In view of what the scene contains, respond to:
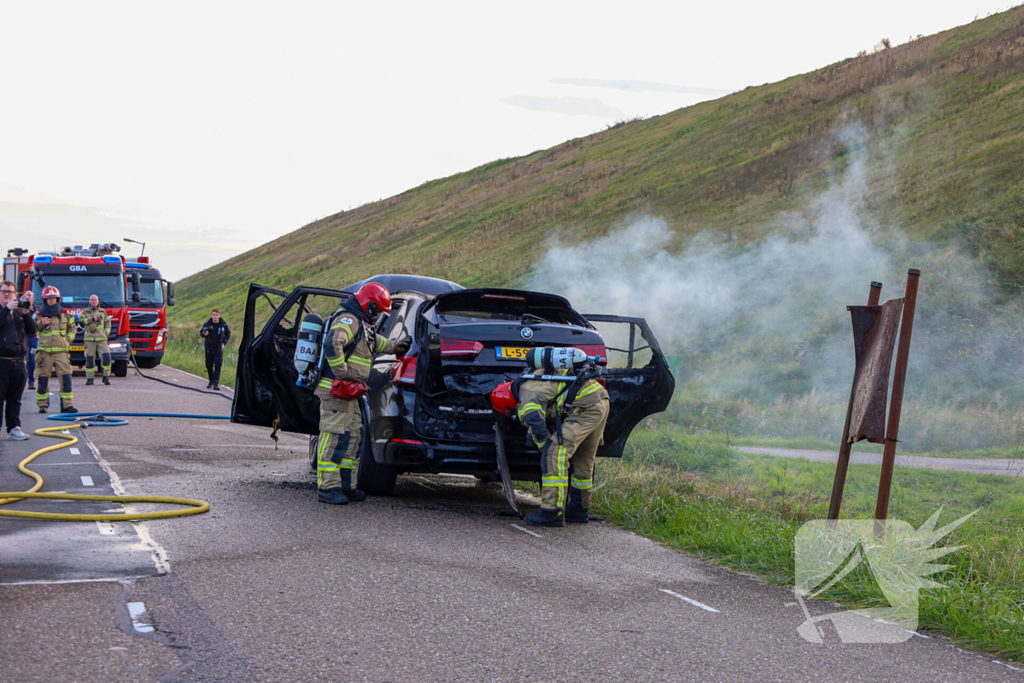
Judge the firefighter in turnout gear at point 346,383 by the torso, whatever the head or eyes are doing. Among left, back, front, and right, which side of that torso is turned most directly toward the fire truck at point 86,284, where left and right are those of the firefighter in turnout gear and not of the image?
left

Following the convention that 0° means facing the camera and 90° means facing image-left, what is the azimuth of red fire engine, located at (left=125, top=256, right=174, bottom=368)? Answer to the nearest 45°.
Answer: approximately 0°

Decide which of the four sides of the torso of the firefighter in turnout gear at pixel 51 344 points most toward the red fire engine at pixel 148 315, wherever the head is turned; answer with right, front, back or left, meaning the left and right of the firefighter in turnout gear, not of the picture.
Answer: back

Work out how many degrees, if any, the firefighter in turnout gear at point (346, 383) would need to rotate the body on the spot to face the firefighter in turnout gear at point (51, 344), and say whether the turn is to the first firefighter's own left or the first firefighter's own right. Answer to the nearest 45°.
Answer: approximately 135° to the first firefighter's own left

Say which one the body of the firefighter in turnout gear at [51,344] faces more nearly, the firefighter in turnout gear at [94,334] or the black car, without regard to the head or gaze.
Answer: the black car

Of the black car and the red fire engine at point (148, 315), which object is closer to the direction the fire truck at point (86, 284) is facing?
the black car

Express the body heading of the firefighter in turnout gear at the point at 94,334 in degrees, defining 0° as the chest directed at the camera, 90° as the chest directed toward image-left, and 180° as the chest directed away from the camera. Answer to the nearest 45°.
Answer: approximately 0°

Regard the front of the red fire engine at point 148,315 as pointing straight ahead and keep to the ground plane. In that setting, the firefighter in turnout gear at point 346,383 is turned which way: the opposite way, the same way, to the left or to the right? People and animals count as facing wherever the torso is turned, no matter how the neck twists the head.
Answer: to the left
